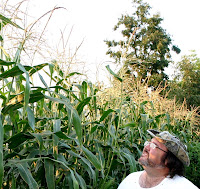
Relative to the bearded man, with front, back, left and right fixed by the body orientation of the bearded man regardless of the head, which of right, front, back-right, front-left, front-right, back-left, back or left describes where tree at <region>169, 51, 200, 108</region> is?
back-right

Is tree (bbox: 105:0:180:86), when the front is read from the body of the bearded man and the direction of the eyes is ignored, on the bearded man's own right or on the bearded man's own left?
on the bearded man's own right

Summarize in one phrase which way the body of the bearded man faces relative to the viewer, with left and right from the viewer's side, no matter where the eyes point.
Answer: facing the viewer and to the left of the viewer
